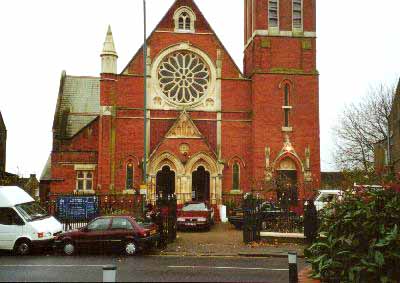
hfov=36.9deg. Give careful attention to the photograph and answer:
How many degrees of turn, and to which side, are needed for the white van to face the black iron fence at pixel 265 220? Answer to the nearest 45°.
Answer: approximately 45° to its left

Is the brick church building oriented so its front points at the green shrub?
yes

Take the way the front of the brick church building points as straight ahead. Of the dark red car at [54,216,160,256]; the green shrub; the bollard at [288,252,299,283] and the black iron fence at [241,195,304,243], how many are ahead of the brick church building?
4

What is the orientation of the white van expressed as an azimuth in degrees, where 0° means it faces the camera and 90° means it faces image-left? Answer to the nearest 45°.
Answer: approximately 315°

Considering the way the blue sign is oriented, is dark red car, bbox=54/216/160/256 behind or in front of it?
in front

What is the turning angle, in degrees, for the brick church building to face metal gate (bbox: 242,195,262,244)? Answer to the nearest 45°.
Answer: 0° — it already faces it

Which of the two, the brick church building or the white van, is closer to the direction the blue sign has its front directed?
the white van

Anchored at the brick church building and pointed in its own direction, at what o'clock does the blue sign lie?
The blue sign is roughly at 1 o'clock from the brick church building.

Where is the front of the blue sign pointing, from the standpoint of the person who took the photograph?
facing the viewer

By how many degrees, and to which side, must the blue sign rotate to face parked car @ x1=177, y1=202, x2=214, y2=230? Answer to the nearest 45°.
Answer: approximately 90° to its left

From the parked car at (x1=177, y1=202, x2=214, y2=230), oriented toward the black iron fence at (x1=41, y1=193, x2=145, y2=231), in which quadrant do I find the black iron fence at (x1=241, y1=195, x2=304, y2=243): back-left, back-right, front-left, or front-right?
back-left

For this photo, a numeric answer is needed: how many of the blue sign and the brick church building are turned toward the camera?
2

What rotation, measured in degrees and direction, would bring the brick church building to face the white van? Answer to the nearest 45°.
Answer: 0° — it already faces it

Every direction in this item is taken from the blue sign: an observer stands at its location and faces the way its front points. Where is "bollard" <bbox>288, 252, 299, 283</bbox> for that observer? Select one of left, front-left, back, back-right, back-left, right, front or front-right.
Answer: front

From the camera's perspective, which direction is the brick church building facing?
toward the camera
